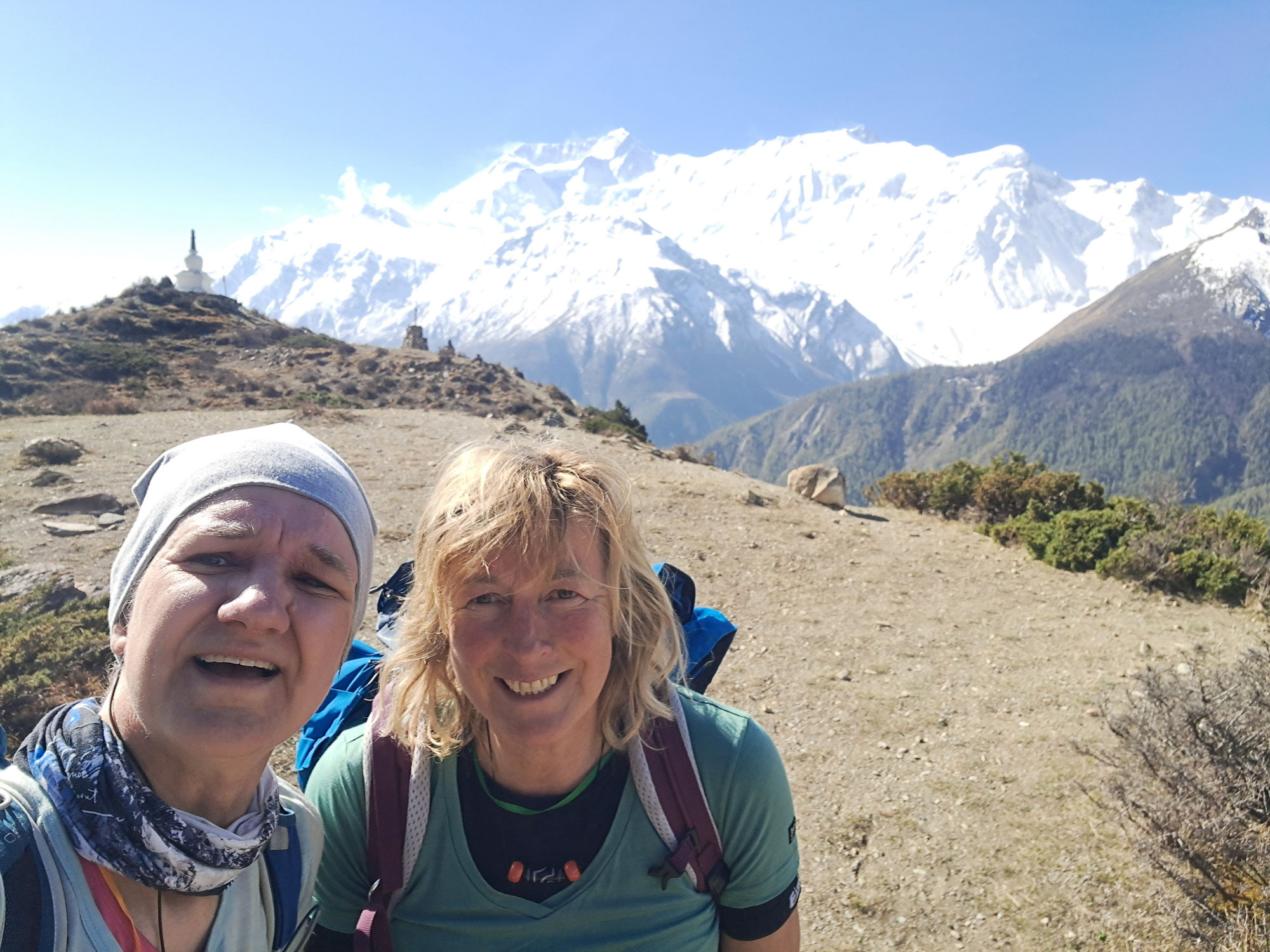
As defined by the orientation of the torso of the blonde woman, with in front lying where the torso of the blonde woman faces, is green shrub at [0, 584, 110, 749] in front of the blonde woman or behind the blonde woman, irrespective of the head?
behind

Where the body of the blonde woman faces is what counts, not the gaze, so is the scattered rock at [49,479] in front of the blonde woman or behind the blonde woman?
behind

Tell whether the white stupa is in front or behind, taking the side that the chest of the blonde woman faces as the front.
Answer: behind

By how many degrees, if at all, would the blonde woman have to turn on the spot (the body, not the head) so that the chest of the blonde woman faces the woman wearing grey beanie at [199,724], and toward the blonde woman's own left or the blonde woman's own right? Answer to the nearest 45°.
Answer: approximately 45° to the blonde woman's own right

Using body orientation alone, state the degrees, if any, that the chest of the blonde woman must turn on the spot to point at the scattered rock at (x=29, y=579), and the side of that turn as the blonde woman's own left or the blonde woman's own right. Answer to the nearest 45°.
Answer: approximately 135° to the blonde woman's own right

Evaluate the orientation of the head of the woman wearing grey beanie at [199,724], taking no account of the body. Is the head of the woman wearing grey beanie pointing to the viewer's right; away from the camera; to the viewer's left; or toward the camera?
toward the camera

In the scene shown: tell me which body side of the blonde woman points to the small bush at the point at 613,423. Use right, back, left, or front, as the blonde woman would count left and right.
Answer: back

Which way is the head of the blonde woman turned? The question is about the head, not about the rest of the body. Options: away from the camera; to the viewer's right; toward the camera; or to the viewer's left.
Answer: toward the camera

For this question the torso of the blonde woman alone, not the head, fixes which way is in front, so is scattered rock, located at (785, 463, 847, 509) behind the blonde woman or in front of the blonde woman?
behind

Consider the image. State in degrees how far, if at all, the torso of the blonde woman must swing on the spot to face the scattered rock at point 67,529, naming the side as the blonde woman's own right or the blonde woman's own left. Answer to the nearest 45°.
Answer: approximately 135° to the blonde woman's own right

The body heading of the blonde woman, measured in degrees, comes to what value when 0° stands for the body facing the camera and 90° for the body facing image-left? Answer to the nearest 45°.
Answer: approximately 0°

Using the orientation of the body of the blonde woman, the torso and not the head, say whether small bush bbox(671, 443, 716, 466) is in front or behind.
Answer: behind
